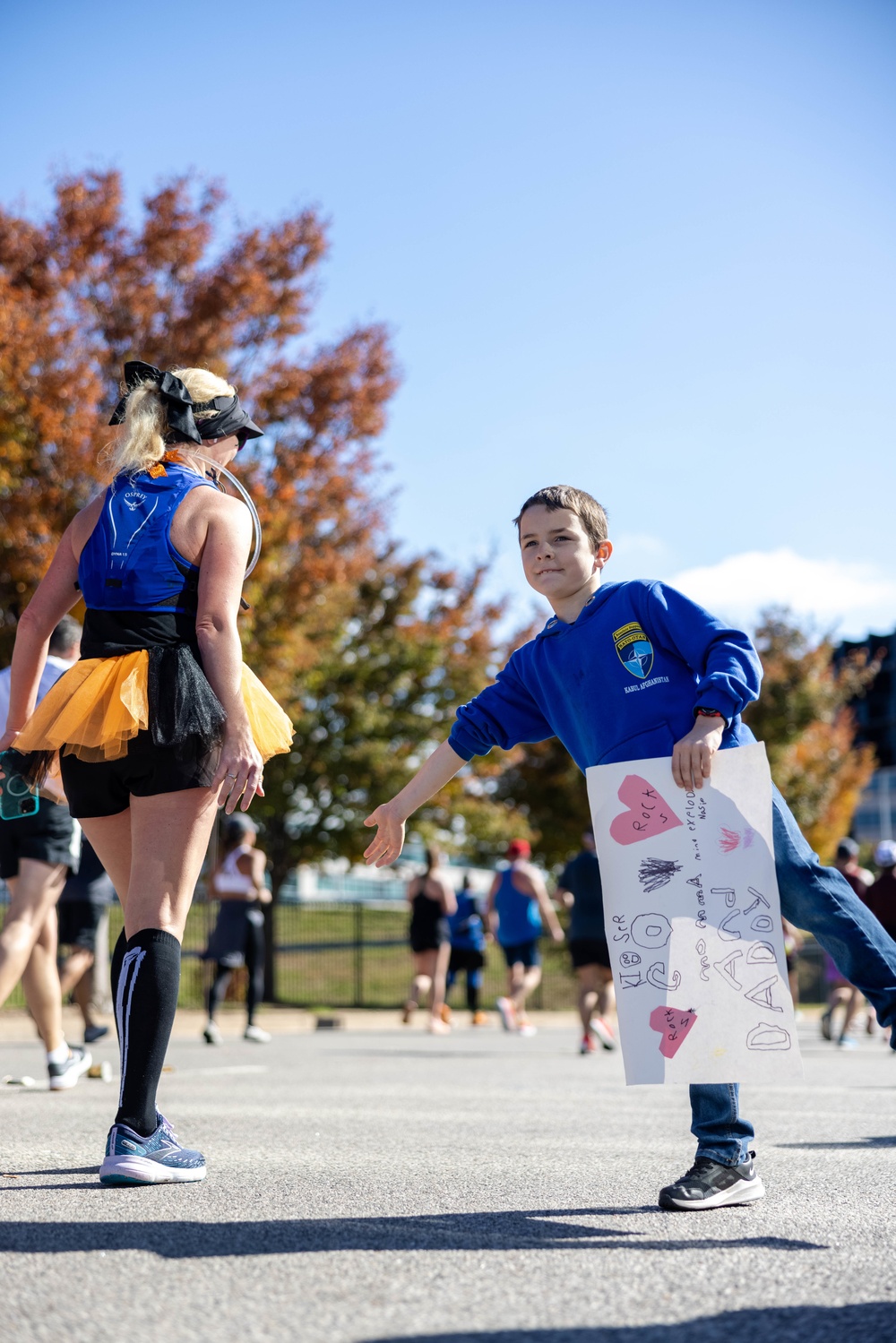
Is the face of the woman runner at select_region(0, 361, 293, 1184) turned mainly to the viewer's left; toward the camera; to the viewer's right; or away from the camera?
to the viewer's right

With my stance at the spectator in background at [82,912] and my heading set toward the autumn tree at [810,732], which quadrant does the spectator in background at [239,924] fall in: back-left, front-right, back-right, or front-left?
front-right

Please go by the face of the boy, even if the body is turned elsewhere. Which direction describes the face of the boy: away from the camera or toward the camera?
toward the camera

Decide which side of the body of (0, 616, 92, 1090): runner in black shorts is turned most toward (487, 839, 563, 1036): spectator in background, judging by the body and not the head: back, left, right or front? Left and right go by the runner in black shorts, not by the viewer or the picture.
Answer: front

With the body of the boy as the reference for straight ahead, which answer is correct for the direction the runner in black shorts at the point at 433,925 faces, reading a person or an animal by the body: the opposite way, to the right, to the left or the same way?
the opposite way

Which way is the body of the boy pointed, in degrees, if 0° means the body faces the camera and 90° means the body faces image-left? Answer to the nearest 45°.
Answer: approximately 45°

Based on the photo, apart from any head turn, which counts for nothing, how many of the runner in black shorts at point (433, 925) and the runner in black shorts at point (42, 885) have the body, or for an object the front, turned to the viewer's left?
0

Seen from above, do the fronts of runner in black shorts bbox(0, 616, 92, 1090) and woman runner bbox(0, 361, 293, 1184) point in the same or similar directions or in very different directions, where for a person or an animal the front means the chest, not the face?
same or similar directions

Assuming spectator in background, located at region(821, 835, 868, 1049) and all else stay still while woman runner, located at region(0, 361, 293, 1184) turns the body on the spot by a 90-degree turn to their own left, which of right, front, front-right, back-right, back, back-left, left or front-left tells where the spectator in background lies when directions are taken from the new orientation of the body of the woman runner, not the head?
right

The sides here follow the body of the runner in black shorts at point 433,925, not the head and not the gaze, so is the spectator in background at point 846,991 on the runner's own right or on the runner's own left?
on the runner's own right

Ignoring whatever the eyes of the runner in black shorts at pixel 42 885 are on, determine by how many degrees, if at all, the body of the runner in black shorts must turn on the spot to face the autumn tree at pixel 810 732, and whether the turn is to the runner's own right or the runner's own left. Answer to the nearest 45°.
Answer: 0° — they already face it

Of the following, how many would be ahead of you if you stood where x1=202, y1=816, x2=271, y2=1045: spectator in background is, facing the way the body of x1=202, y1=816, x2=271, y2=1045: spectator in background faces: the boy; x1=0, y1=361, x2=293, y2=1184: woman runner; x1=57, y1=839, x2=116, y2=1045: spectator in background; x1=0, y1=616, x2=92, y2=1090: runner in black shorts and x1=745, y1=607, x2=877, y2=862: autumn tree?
1
